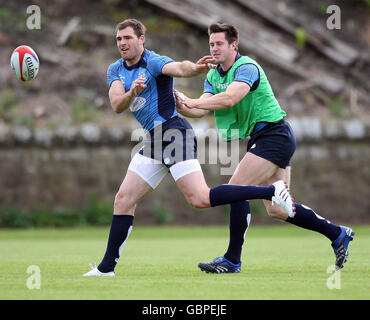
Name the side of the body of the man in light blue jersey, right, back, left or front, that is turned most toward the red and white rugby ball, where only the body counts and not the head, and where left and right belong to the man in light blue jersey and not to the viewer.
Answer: right

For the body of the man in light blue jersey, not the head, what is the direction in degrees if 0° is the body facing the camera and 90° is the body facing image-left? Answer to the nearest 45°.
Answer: approximately 45°

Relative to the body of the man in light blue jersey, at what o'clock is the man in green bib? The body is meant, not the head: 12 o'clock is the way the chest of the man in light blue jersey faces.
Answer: The man in green bib is roughly at 7 o'clock from the man in light blue jersey.

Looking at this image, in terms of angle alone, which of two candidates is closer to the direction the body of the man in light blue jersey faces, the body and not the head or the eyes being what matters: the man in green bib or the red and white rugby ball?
the red and white rugby ball
